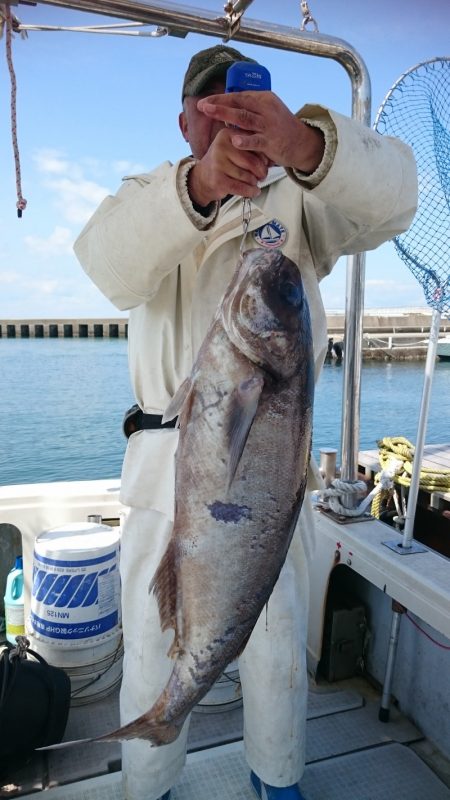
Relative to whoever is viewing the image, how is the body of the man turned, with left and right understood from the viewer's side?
facing the viewer

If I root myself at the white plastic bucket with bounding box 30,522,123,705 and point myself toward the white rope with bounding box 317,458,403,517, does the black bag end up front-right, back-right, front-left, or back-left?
back-right

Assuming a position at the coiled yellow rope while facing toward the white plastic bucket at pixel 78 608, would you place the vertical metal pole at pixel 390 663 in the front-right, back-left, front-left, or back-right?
front-left

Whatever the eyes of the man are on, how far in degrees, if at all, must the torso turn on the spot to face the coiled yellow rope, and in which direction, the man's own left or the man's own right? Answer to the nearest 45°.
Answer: approximately 135° to the man's own left

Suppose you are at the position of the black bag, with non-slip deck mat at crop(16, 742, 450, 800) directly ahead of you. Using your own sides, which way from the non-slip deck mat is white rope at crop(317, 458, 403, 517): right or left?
left

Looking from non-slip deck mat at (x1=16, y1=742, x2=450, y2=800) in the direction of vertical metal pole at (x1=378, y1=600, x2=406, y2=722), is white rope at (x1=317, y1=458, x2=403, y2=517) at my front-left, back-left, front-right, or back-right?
front-left

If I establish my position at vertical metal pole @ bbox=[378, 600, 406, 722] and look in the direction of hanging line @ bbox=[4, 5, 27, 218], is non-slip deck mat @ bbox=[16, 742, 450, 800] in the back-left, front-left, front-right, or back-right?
front-left

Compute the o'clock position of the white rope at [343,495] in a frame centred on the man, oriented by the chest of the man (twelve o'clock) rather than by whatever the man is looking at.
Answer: The white rope is roughly at 7 o'clock from the man.
